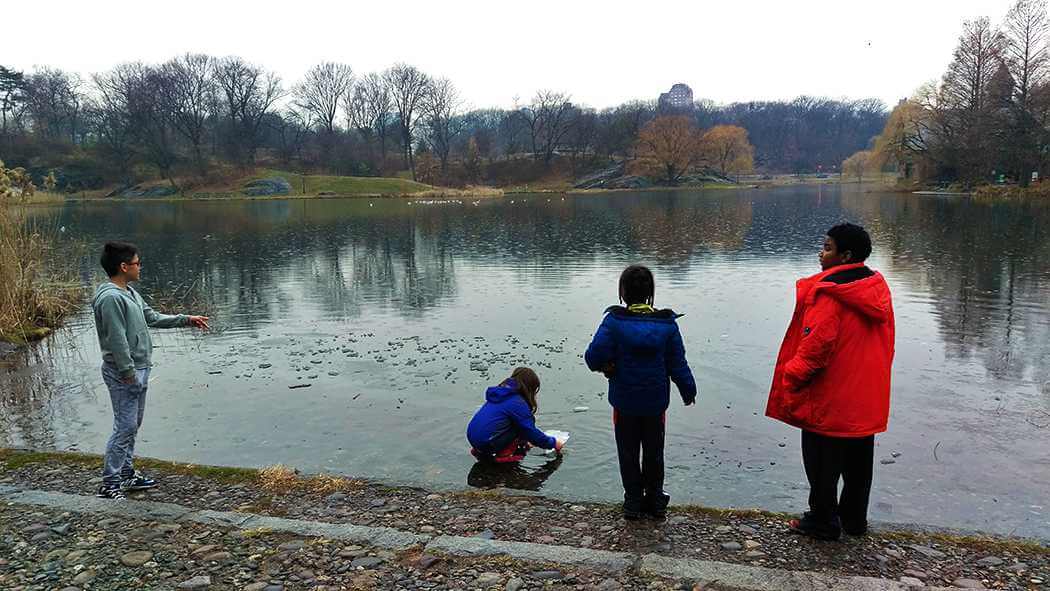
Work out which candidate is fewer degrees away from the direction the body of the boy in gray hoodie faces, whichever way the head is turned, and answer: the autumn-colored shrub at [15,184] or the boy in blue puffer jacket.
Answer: the boy in blue puffer jacket

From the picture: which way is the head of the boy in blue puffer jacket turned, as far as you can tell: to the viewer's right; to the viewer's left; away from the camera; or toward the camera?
away from the camera

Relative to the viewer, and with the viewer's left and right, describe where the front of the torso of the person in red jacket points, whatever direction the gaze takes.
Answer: facing away from the viewer and to the left of the viewer

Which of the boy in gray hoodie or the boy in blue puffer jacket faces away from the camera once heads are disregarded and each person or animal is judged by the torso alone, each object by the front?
the boy in blue puffer jacket

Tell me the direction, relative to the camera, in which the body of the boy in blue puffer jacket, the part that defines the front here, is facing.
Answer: away from the camera

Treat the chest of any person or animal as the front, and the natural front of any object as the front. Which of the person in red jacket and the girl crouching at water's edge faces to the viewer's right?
the girl crouching at water's edge

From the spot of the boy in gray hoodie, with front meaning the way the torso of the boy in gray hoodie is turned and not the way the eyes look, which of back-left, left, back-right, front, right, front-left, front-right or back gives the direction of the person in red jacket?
front-right

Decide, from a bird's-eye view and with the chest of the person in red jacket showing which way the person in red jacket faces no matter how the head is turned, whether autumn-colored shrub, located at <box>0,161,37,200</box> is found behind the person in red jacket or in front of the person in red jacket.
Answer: in front

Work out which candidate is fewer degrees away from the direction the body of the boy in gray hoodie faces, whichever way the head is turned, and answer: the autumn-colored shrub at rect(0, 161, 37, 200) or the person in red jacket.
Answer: the person in red jacket

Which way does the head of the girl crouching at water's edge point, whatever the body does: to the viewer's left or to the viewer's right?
to the viewer's right

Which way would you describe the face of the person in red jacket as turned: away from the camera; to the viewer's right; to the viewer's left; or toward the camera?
to the viewer's left

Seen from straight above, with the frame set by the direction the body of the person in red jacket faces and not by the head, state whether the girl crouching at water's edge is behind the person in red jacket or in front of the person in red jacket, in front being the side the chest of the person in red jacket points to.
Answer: in front

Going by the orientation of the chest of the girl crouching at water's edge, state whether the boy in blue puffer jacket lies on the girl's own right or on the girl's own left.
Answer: on the girl's own right

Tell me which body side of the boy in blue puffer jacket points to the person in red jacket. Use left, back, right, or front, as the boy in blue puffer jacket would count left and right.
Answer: right

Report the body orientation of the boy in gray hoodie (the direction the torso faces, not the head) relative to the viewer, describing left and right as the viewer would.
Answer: facing to the right of the viewer

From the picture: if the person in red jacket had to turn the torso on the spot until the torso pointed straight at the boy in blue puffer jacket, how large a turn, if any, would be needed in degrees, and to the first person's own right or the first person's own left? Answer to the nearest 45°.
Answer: approximately 45° to the first person's own left

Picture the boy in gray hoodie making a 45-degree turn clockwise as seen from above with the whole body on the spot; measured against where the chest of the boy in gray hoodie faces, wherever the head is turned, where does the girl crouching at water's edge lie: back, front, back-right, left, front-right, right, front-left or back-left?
front-left

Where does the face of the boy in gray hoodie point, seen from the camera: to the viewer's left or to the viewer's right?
to the viewer's right
